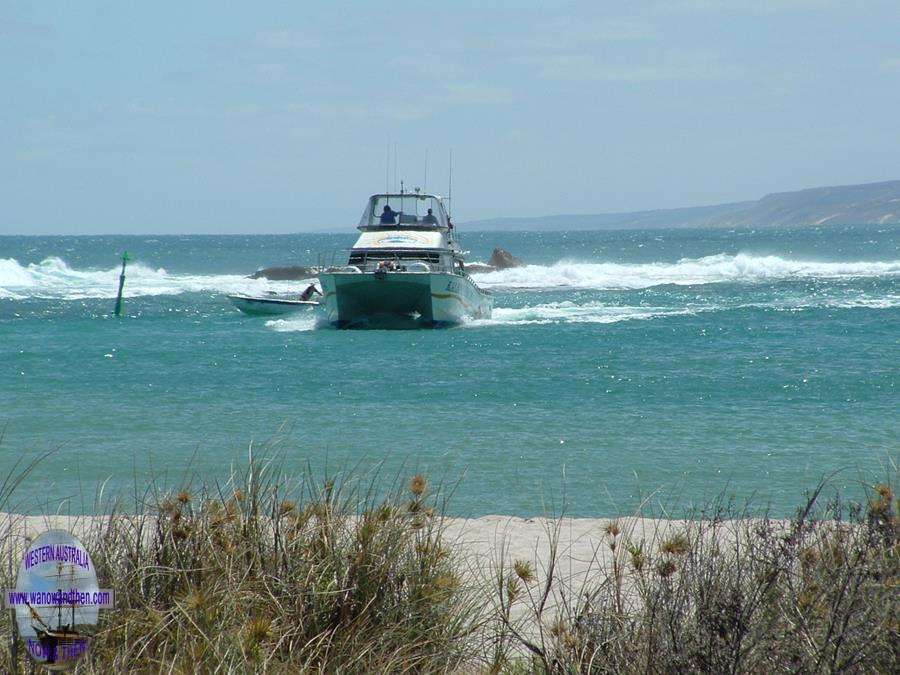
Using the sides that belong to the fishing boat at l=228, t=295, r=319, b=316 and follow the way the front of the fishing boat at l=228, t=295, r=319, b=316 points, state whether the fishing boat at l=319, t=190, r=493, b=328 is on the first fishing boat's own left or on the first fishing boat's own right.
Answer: on the first fishing boat's own left

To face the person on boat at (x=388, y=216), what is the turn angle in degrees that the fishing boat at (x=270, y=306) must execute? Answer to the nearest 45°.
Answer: approximately 135° to its left

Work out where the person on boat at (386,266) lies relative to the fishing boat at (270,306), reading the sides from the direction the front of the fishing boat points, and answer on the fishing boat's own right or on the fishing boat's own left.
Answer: on the fishing boat's own left

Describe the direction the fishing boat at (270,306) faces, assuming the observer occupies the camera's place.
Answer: facing to the left of the viewer
